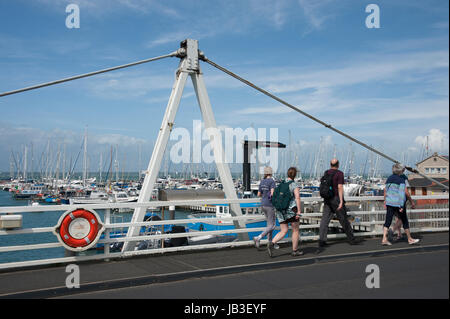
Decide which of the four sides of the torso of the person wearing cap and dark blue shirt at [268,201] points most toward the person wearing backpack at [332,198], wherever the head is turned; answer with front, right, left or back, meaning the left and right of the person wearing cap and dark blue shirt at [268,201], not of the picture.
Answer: front

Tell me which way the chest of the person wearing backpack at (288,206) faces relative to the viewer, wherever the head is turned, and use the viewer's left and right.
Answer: facing away from the viewer and to the right of the viewer

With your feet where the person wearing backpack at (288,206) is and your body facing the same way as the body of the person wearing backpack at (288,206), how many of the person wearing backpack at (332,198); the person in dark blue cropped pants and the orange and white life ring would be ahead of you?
2

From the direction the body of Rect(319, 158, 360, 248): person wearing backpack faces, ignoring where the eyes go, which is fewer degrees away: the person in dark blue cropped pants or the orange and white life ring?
the person in dark blue cropped pants

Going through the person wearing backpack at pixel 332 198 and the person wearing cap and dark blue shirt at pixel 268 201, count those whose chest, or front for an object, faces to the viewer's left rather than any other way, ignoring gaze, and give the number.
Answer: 0
